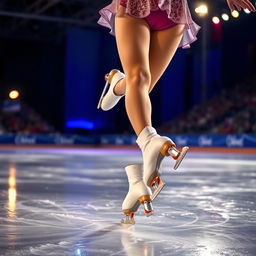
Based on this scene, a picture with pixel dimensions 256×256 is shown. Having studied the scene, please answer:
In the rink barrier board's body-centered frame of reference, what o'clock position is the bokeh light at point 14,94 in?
The bokeh light is roughly at 4 o'clock from the rink barrier board.

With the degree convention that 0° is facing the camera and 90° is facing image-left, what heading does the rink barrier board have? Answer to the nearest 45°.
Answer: approximately 0°

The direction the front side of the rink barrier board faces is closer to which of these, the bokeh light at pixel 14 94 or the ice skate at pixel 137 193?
the ice skate

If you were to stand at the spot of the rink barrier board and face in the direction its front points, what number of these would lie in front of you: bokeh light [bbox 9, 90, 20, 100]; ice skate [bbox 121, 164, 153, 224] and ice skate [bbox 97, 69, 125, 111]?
2

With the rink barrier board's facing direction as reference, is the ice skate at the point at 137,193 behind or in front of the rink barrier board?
in front

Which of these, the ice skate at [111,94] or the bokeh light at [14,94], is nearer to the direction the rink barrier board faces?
the ice skate

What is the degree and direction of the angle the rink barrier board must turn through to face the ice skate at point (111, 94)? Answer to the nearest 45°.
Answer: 0° — it already faces it
